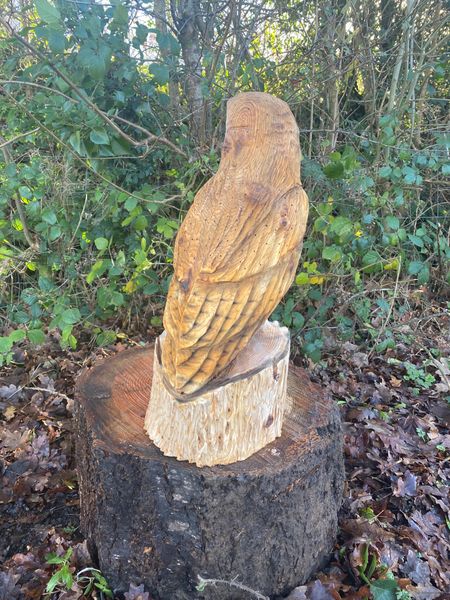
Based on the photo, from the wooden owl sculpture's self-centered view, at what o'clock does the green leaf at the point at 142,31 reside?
The green leaf is roughly at 10 o'clock from the wooden owl sculpture.

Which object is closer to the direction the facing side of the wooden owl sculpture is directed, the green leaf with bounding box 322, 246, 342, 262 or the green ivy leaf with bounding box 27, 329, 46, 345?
the green leaf

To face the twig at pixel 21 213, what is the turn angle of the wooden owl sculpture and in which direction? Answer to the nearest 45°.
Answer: approximately 90° to its left

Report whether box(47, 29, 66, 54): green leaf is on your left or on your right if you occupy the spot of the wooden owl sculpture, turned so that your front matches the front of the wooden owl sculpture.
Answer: on your left

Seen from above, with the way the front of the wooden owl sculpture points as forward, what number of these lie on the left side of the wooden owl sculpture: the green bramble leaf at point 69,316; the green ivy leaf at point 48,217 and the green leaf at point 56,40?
3

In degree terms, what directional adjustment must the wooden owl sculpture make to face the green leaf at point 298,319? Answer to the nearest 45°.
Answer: approximately 45° to its left

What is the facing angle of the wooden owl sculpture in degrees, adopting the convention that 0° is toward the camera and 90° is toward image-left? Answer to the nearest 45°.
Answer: approximately 225°

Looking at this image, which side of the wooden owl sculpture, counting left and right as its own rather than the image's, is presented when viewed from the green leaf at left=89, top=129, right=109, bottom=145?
left

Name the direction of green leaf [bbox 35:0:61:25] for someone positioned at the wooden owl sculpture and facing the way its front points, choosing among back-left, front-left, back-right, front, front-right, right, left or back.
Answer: left

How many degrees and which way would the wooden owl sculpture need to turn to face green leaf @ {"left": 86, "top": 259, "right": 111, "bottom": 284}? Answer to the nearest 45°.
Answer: approximately 90° to its left

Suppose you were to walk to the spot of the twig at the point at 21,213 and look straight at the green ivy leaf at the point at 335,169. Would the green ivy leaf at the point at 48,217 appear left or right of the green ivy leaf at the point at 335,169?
right

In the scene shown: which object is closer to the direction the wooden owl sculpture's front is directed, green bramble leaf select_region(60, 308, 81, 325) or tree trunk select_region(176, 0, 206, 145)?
the tree trunk
